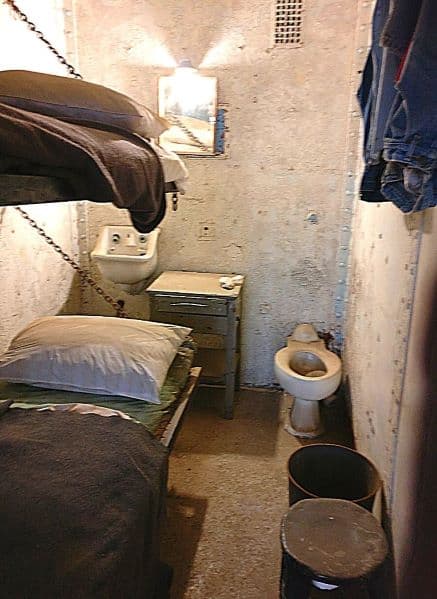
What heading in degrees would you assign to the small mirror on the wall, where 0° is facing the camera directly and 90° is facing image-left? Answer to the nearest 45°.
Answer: approximately 0°

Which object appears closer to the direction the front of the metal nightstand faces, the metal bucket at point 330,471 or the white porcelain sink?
the metal bucket

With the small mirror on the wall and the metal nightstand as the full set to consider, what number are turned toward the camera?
2

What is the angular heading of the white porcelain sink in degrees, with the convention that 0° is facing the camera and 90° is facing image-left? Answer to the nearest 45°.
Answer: approximately 0°

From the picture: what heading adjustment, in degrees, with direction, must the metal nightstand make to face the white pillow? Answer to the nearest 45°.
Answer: approximately 45° to its right
